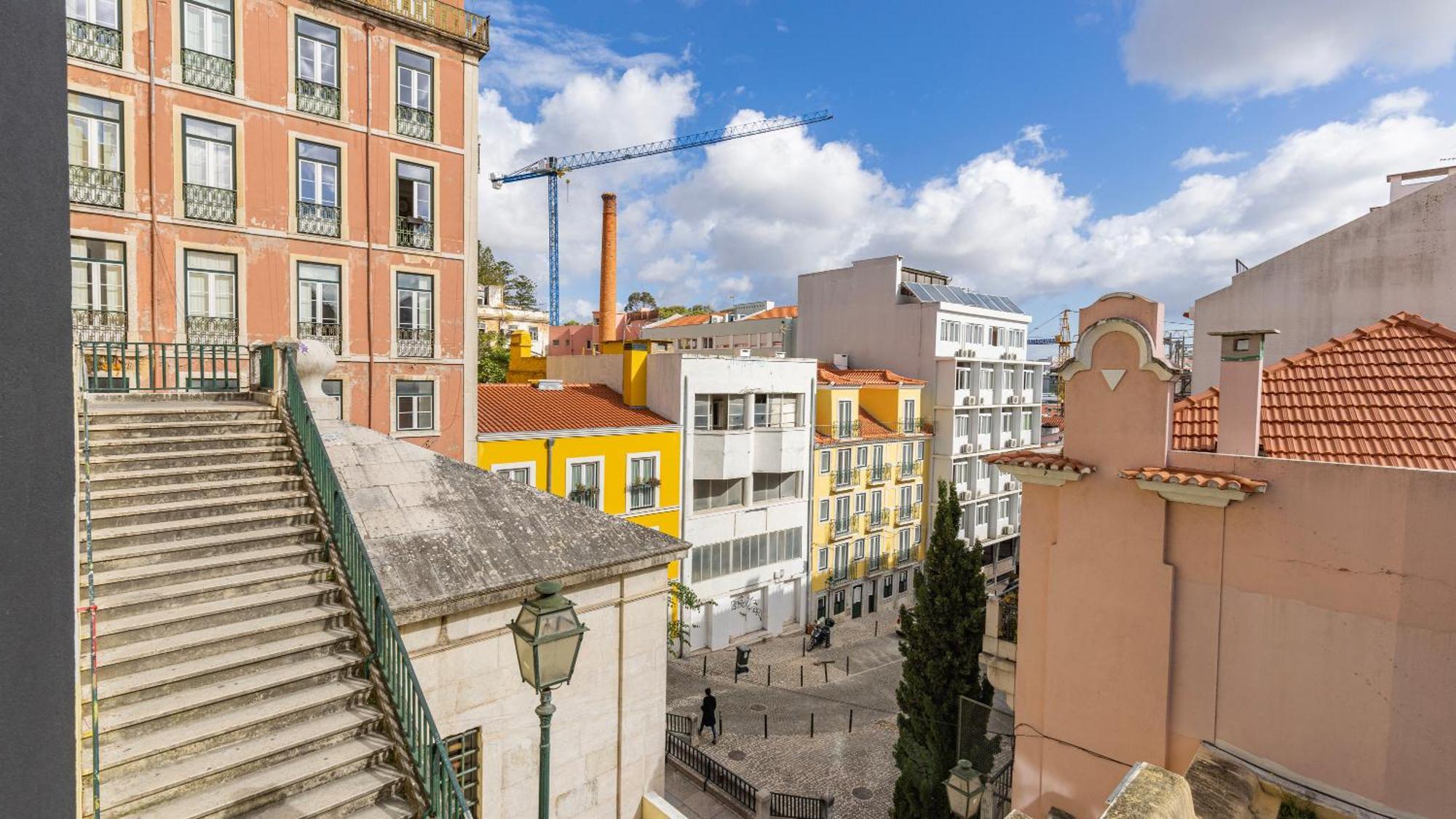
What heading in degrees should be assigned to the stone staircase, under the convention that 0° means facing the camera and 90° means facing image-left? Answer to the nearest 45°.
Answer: approximately 0°

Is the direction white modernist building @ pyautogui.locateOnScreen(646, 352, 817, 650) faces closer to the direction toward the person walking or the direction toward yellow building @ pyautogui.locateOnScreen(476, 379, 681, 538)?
the person walking

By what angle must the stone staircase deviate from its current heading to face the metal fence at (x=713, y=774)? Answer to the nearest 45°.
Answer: approximately 135° to its left

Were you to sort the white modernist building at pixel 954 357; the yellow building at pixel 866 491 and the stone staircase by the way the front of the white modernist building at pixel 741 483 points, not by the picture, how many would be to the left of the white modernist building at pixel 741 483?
2

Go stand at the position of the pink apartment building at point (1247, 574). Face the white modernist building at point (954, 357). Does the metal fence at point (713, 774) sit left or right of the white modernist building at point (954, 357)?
left

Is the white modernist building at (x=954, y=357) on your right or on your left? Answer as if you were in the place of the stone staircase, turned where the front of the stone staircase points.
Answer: on your left

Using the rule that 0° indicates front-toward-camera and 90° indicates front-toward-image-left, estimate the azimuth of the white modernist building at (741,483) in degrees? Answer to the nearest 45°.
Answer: approximately 315°

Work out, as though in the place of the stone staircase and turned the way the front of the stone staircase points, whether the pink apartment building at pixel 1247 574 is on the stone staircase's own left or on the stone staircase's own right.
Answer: on the stone staircase's own left

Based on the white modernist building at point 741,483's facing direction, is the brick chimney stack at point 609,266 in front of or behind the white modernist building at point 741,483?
behind

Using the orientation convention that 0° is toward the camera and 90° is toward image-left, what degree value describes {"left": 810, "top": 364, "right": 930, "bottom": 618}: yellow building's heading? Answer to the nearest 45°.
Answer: approximately 315°

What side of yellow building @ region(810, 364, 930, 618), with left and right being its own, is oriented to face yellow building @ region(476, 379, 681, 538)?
right

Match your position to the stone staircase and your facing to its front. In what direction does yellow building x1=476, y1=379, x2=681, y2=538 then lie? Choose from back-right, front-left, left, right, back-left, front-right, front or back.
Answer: back-left
